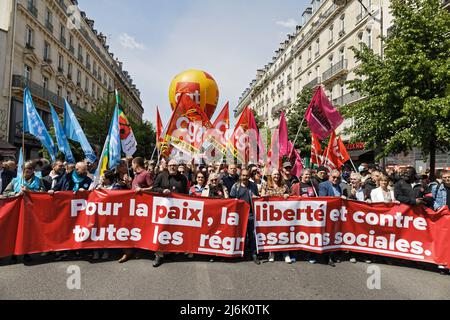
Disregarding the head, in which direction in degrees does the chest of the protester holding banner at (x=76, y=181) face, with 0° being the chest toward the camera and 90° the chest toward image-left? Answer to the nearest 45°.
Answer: approximately 0°

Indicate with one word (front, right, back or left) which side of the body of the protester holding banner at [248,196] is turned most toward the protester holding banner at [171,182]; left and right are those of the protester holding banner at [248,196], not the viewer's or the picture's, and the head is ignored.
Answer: right

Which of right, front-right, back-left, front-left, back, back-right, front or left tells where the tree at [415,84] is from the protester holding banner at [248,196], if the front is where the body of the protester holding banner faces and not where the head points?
back-left

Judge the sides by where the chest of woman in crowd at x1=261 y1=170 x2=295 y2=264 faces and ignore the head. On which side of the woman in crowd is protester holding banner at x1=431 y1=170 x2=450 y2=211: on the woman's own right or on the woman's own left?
on the woman's own left

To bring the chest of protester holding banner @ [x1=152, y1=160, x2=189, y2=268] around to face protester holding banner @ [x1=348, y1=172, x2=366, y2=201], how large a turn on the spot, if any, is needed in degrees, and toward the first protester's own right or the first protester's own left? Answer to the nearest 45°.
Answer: approximately 90° to the first protester's own left

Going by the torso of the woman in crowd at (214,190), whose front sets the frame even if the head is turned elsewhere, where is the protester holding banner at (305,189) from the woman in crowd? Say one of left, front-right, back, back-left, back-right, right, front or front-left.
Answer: left

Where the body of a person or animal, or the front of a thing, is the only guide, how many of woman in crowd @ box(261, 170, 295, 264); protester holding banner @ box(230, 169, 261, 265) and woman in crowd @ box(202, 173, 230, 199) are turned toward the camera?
3

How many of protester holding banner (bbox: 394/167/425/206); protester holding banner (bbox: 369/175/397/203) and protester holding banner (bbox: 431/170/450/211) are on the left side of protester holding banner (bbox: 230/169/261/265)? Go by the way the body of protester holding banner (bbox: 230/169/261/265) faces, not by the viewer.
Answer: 3

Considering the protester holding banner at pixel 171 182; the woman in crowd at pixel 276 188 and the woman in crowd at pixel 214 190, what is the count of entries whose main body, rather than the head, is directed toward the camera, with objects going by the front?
3

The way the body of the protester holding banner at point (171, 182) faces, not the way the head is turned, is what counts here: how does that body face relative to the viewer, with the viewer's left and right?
facing the viewer
